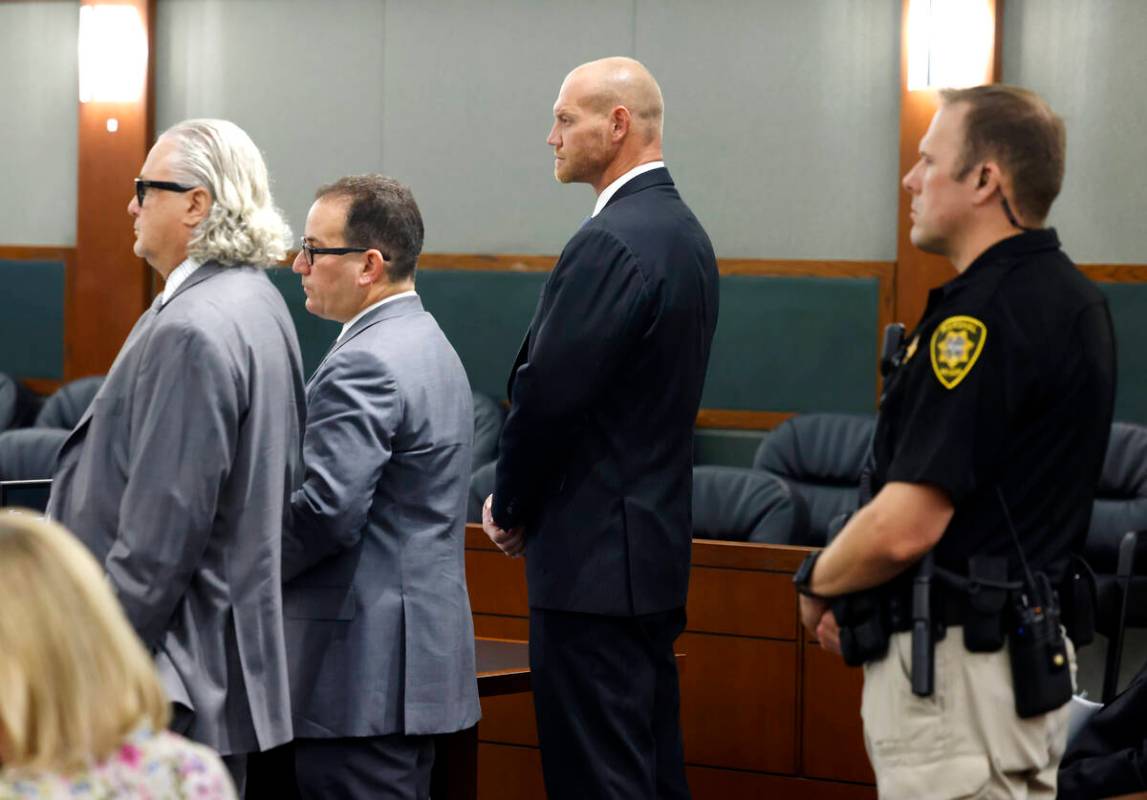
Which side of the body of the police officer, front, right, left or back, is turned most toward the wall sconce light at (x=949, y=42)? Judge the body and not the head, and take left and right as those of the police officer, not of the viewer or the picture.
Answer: right

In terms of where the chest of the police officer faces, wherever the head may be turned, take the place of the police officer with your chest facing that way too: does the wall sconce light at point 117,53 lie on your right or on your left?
on your right

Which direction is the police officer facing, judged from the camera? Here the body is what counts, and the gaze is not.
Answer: to the viewer's left

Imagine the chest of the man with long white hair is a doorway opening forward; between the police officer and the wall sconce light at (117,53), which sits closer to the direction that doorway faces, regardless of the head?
the wall sconce light

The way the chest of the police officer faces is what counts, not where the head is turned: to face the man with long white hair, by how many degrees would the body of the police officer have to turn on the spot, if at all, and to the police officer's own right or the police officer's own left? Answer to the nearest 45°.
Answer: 0° — they already face them

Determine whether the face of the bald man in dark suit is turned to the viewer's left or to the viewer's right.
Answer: to the viewer's left

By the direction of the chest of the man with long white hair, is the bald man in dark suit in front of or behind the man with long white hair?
behind

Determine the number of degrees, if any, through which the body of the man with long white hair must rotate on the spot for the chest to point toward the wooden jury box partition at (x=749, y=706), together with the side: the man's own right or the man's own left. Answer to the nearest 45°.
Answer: approximately 135° to the man's own right

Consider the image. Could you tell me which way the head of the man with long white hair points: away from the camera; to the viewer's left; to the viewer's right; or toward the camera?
to the viewer's left

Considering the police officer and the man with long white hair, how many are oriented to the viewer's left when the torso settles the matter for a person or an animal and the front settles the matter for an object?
2

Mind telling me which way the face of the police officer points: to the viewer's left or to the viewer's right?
to the viewer's left

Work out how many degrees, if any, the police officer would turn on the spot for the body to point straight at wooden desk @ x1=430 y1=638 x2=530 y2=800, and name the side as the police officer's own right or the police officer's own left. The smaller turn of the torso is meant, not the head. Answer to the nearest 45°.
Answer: approximately 45° to the police officer's own right

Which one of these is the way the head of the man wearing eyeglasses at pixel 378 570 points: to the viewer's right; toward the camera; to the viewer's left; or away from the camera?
to the viewer's left

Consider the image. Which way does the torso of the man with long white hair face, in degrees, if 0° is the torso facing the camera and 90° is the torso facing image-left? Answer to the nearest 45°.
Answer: approximately 90°
